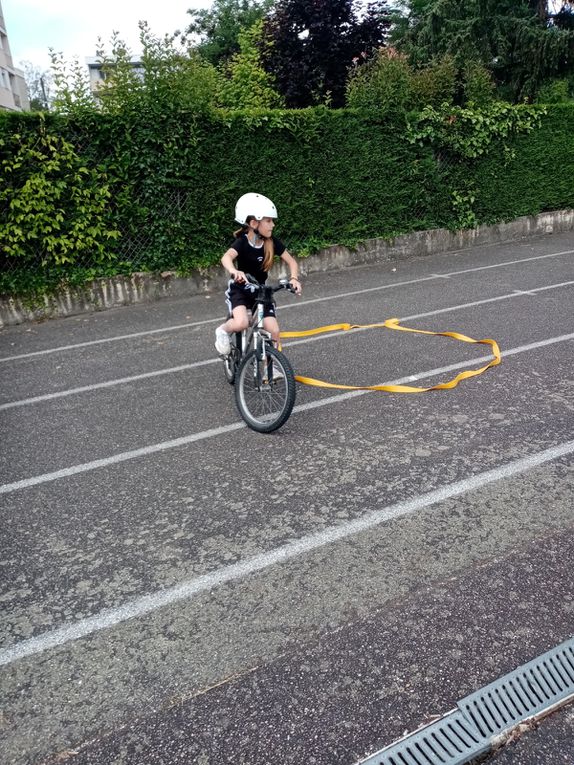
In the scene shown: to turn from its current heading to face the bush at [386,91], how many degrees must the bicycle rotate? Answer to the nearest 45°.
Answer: approximately 135° to its left

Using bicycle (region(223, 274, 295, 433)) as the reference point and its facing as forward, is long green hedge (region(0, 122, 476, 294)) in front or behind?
behind

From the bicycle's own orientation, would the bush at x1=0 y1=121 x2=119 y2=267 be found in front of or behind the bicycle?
behind

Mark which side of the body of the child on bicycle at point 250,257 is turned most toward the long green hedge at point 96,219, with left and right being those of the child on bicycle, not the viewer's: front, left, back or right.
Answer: back

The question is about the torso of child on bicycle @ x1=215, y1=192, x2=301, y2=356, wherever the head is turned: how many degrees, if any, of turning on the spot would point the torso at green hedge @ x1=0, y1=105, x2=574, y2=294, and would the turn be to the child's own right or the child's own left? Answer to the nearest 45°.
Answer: approximately 135° to the child's own left

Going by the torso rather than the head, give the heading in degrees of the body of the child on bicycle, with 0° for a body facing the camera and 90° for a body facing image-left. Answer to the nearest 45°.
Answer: approximately 315°

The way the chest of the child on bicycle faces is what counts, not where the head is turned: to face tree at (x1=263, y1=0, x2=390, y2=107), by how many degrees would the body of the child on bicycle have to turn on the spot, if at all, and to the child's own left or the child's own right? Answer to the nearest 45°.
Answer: approximately 135° to the child's own left

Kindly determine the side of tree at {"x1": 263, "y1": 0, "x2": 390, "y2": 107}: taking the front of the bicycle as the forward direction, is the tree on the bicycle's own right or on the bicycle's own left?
on the bicycle's own left

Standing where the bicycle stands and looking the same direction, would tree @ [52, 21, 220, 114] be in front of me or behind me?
behind
